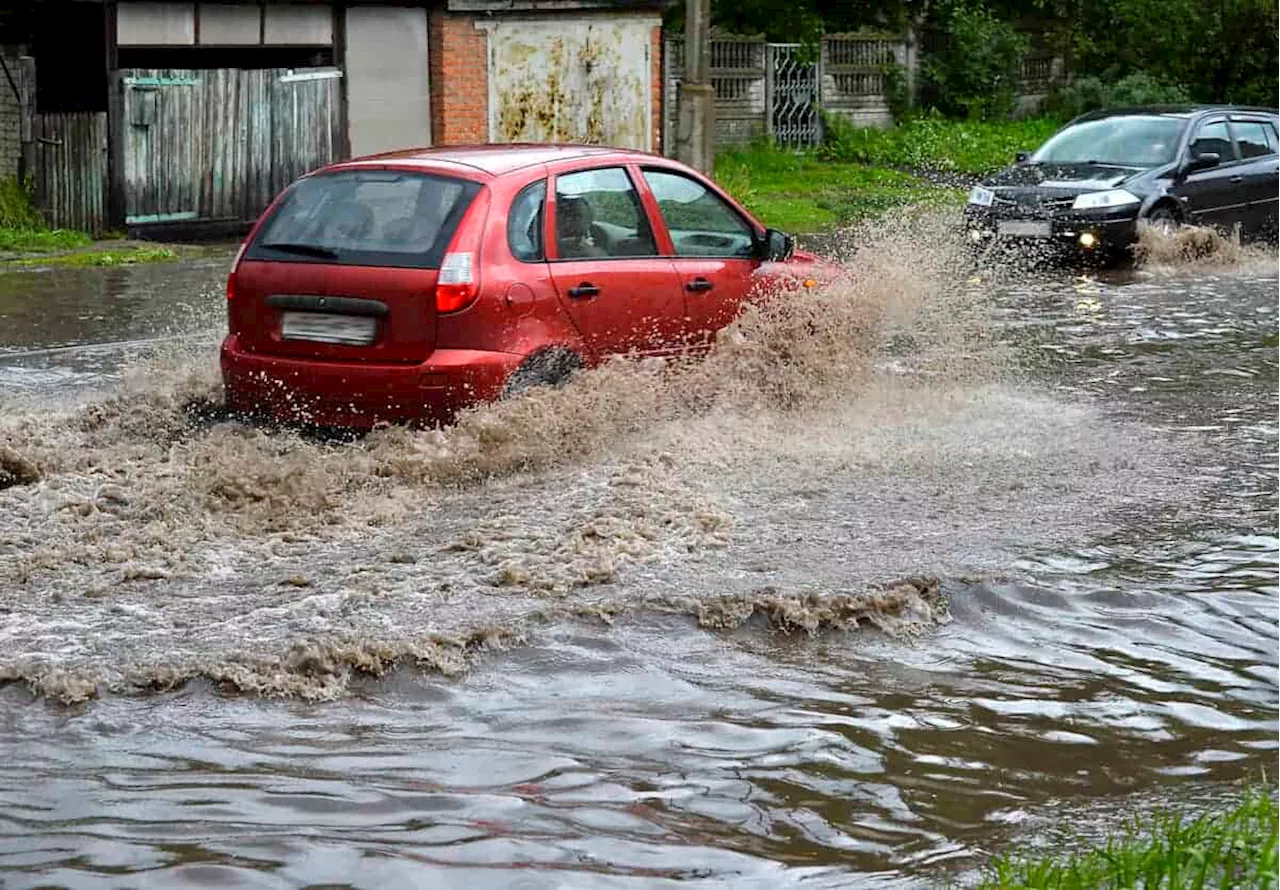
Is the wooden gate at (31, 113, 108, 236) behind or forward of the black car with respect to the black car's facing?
forward

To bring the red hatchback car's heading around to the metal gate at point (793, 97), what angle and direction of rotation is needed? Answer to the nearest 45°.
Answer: approximately 45° to its left

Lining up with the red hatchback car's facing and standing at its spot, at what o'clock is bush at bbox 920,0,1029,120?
The bush is roughly at 11 o'clock from the red hatchback car.

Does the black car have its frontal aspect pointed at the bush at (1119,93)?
no

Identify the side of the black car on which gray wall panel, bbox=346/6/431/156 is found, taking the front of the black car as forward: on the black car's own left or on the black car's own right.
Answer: on the black car's own right

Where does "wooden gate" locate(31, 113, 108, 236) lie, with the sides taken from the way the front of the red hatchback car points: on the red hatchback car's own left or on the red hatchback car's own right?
on the red hatchback car's own left

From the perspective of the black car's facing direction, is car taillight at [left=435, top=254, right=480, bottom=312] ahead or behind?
ahead

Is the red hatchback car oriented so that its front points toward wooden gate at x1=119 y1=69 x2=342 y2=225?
no

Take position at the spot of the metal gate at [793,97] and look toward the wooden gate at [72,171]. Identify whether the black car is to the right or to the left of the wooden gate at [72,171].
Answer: left

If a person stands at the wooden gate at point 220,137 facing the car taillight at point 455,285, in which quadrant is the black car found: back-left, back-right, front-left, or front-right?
front-left

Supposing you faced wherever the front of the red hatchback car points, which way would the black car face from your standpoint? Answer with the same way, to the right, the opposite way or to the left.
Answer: the opposite way

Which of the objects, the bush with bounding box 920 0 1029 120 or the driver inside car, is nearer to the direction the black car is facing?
the driver inside car

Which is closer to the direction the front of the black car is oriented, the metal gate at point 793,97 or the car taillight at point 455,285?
the car taillight

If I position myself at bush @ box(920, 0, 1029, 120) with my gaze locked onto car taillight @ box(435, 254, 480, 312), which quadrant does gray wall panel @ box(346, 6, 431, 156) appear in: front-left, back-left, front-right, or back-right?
front-right

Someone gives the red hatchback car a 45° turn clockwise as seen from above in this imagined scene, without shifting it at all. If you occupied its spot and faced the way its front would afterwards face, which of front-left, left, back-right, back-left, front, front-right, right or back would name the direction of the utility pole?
left

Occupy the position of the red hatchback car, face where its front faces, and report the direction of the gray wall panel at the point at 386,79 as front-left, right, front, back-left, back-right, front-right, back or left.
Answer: front-left

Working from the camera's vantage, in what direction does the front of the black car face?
facing the viewer and to the left of the viewer

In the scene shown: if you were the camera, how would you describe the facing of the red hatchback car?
facing away from the viewer and to the right of the viewer
